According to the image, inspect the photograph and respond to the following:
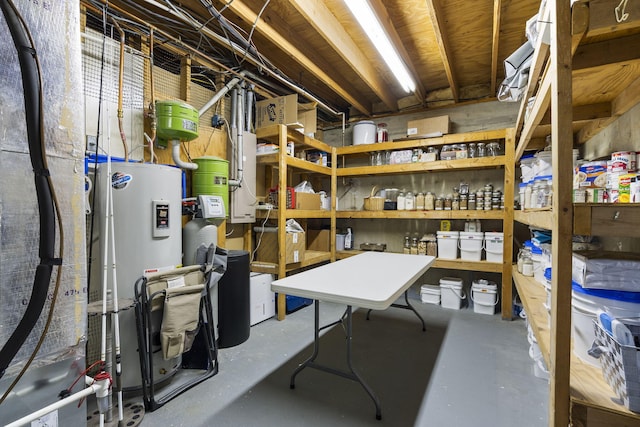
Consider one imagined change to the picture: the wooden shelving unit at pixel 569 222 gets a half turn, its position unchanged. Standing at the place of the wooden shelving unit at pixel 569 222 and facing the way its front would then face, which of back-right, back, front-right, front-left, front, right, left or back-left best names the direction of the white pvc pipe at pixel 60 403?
back-right

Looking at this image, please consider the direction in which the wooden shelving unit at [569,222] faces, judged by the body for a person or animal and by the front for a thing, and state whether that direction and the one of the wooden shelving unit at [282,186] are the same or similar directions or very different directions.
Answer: very different directions

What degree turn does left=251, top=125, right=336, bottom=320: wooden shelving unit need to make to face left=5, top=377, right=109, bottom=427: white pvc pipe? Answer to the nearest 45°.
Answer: approximately 45° to its right

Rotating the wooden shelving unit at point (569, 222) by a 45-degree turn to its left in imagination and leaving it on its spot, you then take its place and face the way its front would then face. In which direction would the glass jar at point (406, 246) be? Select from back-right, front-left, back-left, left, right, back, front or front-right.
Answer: right

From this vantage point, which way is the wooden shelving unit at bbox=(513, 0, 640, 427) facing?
to the viewer's left

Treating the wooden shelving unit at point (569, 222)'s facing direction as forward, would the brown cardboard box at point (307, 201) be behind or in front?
in front

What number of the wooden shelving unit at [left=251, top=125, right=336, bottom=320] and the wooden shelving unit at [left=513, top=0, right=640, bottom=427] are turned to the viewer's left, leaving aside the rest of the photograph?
1

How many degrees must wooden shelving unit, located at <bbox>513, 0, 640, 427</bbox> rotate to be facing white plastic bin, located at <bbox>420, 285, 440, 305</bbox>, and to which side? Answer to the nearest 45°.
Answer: approximately 45° to its right

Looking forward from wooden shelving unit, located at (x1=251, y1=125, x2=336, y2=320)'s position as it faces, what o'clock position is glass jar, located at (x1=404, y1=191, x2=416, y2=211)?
The glass jar is roughly at 10 o'clock from the wooden shelving unit.

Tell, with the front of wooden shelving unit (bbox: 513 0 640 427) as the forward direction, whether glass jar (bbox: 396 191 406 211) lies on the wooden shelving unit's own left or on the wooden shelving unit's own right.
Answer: on the wooden shelving unit's own right

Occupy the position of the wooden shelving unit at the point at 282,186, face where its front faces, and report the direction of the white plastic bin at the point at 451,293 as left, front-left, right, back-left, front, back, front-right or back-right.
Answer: front-left

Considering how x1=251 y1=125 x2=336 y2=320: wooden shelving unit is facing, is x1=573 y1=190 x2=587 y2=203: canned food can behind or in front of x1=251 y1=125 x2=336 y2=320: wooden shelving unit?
in front

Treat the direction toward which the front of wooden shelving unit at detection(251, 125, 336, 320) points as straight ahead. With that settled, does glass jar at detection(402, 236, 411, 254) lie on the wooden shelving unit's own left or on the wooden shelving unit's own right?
on the wooden shelving unit's own left

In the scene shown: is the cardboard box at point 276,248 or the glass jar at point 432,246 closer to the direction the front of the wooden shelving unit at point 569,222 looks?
the cardboard box

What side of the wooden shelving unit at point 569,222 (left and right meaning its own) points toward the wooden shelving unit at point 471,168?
right
